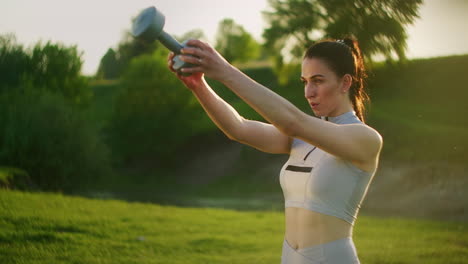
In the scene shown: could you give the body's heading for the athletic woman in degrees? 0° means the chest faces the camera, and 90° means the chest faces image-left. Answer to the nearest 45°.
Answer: approximately 45°

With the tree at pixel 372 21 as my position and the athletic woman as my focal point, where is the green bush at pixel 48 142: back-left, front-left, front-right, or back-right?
front-right

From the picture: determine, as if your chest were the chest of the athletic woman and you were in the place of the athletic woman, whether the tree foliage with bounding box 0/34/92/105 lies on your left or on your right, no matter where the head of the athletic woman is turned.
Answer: on your right

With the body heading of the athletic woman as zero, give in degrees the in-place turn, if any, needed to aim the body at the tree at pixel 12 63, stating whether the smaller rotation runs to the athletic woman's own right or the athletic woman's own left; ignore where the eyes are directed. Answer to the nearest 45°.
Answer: approximately 90° to the athletic woman's own right

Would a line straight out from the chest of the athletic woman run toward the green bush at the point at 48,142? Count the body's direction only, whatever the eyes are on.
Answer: no

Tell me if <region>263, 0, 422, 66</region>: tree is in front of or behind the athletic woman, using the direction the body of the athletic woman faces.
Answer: behind

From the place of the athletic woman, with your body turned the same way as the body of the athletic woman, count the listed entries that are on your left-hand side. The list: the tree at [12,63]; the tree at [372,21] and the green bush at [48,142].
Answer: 0
